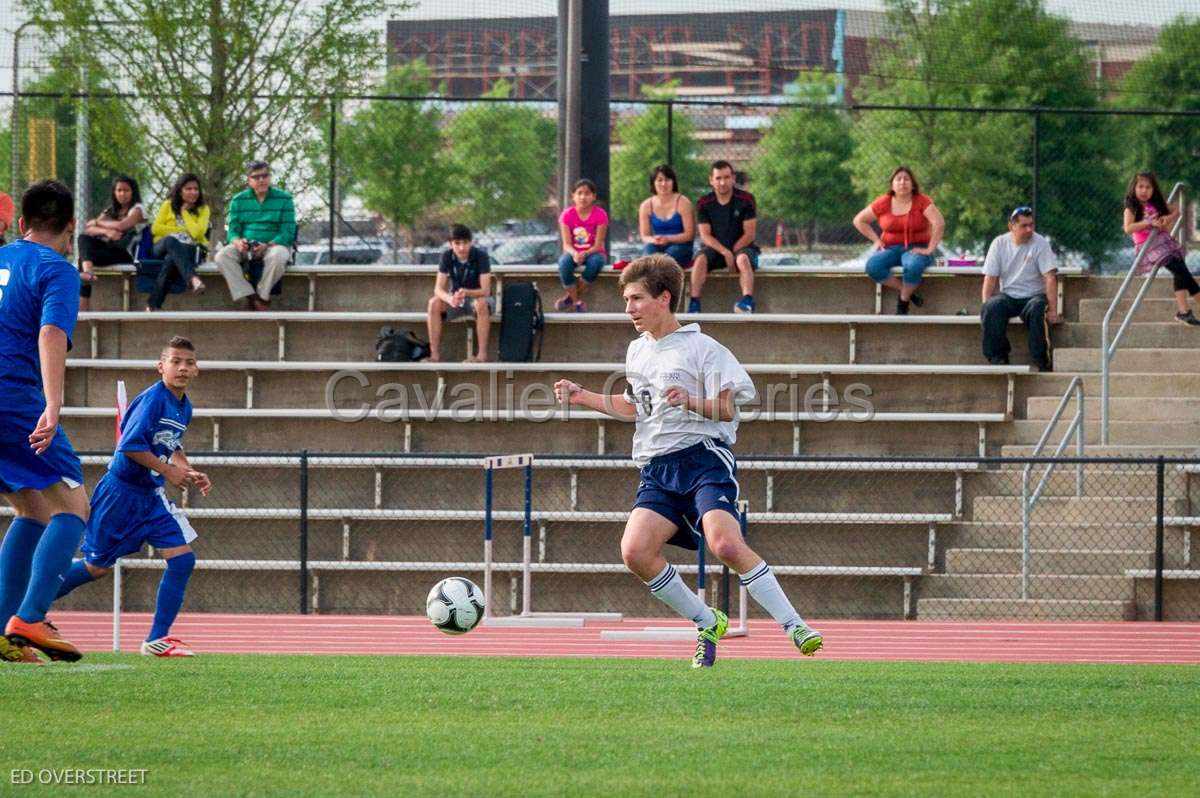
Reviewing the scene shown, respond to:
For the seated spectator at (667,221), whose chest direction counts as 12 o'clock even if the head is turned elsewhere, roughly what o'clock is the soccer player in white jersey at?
The soccer player in white jersey is roughly at 12 o'clock from the seated spectator.

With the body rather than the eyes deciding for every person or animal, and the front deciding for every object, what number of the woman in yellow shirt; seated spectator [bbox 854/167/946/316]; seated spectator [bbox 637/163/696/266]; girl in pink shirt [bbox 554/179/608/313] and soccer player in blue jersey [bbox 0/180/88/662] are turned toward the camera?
4

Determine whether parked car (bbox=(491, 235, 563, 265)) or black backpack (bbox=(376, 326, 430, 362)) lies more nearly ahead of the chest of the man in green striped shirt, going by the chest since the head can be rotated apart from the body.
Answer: the black backpack

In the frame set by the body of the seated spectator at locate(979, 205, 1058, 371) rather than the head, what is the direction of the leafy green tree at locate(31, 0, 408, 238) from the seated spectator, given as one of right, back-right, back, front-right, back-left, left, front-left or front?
right

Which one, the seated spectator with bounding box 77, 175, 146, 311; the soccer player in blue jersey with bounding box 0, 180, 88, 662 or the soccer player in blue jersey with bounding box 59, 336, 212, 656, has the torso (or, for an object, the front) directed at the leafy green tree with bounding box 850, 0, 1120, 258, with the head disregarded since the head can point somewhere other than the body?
the soccer player in blue jersey with bounding box 0, 180, 88, 662

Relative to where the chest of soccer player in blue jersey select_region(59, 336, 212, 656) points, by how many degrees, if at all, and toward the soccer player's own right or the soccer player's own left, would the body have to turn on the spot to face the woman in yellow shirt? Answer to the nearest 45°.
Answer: approximately 135° to the soccer player's own left

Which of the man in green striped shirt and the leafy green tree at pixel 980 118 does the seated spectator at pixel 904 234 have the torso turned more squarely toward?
the man in green striped shirt

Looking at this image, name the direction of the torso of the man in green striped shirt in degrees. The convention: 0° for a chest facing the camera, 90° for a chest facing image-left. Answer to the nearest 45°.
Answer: approximately 0°

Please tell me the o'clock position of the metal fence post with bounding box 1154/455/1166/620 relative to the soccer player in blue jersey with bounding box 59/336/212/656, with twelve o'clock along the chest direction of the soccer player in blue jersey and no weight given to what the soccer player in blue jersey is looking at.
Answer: The metal fence post is roughly at 10 o'clock from the soccer player in blue jersey.

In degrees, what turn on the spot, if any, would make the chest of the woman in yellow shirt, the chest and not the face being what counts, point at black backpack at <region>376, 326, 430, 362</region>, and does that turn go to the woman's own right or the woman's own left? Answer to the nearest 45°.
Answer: approximately 45° to the woman's own left

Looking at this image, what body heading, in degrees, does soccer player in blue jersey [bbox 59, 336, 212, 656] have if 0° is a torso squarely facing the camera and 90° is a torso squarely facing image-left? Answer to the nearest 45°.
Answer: approximately 315°
